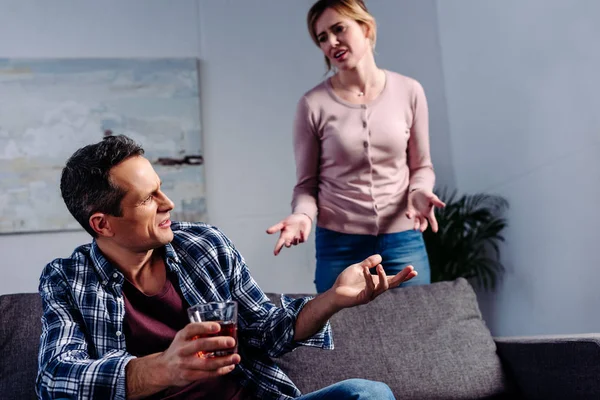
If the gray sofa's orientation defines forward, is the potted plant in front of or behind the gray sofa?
behind

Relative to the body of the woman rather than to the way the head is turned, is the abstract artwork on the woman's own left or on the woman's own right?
on the woman's own right

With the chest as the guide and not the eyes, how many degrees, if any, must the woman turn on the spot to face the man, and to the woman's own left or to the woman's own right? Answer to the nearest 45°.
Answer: approximately 45° to the woman's own right

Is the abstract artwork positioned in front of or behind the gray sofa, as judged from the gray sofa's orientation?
behind

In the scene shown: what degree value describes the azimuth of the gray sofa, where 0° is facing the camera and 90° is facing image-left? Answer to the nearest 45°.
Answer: approximately 0°

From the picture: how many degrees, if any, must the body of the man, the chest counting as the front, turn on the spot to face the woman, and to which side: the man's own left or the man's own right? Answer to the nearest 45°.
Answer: approximately 90° to the man's own left

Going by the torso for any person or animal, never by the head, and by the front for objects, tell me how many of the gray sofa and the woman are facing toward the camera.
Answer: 2
